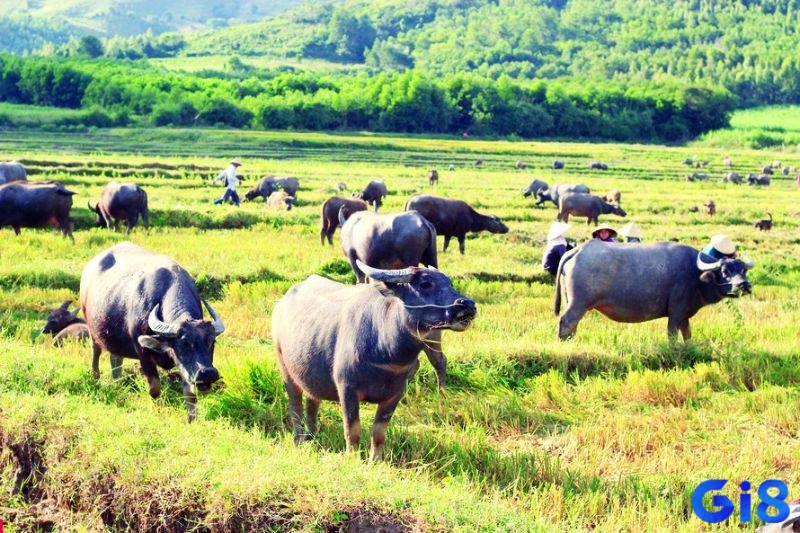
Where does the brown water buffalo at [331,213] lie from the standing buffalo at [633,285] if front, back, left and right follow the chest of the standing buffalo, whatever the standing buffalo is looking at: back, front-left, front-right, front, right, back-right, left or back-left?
back-left

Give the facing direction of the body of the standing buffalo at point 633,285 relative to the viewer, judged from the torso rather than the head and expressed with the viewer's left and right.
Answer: facing to the right of the viewer

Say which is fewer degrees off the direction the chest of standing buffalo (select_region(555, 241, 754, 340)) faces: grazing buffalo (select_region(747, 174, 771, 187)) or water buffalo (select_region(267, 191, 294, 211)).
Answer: the grazing buffalo

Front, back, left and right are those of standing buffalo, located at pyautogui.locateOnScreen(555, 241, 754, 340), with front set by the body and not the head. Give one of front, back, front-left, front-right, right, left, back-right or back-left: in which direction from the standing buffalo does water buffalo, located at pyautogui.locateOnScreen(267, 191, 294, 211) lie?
back-left

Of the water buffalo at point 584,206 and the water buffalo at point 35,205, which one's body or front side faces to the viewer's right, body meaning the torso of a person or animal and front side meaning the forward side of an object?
the water buffalo at point 584,206

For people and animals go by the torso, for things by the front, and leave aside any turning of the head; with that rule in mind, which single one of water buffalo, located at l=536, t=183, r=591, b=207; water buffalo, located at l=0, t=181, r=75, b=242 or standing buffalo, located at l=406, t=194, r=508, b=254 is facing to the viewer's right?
the standing buffalo

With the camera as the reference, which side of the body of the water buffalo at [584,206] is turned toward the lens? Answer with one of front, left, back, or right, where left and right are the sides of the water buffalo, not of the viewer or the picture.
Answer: right

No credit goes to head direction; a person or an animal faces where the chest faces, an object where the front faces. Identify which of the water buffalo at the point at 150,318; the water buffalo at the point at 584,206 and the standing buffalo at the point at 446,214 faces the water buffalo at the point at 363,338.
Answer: the water buffalo at the point at 150,318

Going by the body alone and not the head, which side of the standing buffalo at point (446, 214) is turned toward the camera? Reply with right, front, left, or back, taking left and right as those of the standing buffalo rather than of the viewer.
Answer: right

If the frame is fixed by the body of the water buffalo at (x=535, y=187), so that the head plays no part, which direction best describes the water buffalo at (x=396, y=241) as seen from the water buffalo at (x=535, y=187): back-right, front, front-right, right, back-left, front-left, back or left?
left

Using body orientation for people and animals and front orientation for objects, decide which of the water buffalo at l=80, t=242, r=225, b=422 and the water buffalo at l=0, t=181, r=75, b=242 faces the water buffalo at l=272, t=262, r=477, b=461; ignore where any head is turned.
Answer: the water buffalo at l=80, t=242, r=225, b=422

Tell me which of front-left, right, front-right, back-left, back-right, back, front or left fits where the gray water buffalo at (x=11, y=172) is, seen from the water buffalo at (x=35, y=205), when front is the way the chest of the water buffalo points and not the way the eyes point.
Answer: right

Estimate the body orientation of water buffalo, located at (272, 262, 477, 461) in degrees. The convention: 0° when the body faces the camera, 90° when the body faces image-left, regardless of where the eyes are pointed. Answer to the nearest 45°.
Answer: approximately 315°
